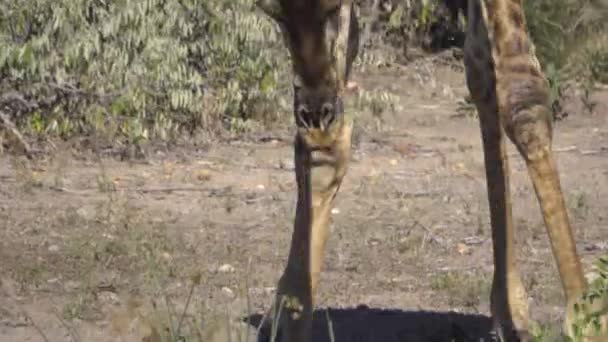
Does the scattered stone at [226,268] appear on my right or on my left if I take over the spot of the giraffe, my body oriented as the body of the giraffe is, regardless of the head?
on my right

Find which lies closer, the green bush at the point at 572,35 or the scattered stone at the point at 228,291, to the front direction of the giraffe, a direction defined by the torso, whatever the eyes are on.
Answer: the scattered stone

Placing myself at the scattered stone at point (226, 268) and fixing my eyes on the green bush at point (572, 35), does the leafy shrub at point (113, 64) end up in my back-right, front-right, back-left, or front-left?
front-left

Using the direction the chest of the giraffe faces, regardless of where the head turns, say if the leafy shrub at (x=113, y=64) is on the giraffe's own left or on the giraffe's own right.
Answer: on the giraffe's own right
